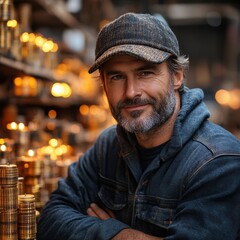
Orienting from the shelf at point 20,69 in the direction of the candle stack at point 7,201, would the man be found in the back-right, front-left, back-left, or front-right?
front-left

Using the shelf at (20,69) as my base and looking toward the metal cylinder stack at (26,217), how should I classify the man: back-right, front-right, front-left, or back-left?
front-left

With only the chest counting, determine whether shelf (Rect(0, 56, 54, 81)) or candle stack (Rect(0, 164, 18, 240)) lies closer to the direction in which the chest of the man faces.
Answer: the candle stack

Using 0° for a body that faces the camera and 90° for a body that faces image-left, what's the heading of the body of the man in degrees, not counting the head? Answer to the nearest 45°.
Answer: approximately 45°

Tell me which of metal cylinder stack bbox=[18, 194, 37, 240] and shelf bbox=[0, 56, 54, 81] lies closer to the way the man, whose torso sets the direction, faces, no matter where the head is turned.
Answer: the metal cylinder stack

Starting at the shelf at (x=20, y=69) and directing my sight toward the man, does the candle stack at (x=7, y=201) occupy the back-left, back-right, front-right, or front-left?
front-right

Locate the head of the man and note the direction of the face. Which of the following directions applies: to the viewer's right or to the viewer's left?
to the viewer's left

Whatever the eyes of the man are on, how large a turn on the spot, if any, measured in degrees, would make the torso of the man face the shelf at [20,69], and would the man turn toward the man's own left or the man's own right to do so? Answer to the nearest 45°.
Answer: approximately 90° to the man's own right
